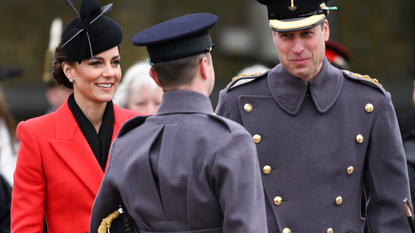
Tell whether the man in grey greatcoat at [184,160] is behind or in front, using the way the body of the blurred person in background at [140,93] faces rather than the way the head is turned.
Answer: in front

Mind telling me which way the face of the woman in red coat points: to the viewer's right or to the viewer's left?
to the viewer's right

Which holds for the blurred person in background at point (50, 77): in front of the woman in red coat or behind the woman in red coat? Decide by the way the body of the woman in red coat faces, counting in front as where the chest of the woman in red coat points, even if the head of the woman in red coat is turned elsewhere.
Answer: behind

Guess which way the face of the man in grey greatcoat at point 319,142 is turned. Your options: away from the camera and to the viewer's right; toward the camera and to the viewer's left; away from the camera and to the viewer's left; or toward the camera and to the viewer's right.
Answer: toward the camera and to the viewer's left

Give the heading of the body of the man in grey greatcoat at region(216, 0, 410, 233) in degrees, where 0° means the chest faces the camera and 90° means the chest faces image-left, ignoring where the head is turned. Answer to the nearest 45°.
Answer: approximately 0°

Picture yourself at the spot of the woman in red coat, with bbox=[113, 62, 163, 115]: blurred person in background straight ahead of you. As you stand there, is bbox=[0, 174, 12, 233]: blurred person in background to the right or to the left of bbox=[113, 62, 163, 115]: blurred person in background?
left

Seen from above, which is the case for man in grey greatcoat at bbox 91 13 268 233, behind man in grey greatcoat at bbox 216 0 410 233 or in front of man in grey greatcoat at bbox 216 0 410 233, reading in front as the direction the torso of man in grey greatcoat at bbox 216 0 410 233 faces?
in front

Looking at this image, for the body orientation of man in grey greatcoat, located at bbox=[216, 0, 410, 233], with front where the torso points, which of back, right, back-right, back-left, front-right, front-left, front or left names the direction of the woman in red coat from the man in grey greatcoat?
right

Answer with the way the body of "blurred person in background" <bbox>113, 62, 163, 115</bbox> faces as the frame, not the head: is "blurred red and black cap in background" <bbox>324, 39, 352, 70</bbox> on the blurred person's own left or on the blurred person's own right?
on the blurred person's own left

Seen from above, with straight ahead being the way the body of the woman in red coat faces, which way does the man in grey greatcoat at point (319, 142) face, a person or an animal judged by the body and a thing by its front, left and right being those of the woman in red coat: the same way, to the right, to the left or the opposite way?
to the right

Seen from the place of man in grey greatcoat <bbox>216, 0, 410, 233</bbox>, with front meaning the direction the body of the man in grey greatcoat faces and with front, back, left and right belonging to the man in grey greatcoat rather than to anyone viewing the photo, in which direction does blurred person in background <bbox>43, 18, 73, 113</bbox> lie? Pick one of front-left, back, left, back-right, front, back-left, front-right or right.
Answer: back-right
